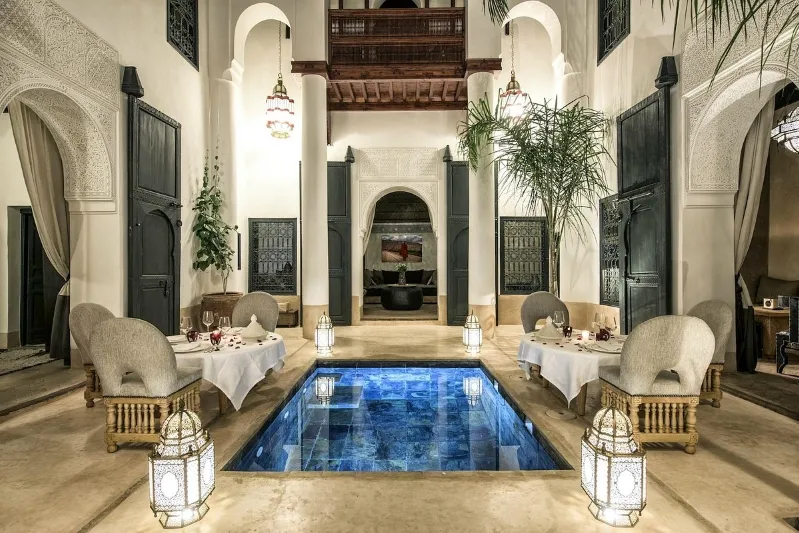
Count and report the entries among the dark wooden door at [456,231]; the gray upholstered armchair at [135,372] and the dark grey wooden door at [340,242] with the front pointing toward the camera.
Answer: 2

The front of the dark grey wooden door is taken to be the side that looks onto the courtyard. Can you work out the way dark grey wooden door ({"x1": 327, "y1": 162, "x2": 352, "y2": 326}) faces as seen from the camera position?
facing the viewer

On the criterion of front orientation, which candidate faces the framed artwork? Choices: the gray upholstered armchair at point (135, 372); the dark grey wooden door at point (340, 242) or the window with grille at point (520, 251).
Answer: the gray upholstered armchair

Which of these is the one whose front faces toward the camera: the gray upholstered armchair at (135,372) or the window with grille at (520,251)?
the window with grille

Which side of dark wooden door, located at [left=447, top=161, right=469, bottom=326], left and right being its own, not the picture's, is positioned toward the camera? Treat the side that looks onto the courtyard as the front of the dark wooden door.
front

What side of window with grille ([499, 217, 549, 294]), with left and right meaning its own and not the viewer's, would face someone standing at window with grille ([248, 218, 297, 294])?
right

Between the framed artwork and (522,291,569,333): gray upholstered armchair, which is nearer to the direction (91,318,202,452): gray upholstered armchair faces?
the framed artwork

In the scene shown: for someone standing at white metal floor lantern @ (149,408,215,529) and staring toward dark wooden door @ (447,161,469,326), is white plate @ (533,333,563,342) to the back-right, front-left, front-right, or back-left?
front-right

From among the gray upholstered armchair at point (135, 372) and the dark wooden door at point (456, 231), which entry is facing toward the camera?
the dark wooden door

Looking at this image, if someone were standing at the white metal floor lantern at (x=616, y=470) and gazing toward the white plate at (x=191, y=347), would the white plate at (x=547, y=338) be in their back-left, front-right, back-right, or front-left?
front-right

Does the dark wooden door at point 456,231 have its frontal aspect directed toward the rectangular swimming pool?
yes

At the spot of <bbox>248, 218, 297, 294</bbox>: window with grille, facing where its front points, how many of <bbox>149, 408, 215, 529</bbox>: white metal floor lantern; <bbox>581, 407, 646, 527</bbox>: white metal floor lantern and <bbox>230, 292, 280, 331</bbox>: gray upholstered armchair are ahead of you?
3

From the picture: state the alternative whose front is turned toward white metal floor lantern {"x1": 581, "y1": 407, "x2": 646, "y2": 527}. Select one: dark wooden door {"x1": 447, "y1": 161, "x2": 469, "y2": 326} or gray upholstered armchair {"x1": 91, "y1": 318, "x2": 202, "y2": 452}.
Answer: the dark wooden door

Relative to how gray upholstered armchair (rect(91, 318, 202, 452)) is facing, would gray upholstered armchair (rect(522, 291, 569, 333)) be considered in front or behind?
in front

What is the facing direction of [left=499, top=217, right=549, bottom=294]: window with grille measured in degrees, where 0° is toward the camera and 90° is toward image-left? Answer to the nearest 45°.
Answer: approximately 0°

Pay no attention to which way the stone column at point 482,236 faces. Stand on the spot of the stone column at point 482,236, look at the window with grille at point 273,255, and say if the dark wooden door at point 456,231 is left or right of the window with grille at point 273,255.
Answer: right

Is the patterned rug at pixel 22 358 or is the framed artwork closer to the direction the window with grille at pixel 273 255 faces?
the patterned rug

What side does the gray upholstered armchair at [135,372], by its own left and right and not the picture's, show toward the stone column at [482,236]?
front
